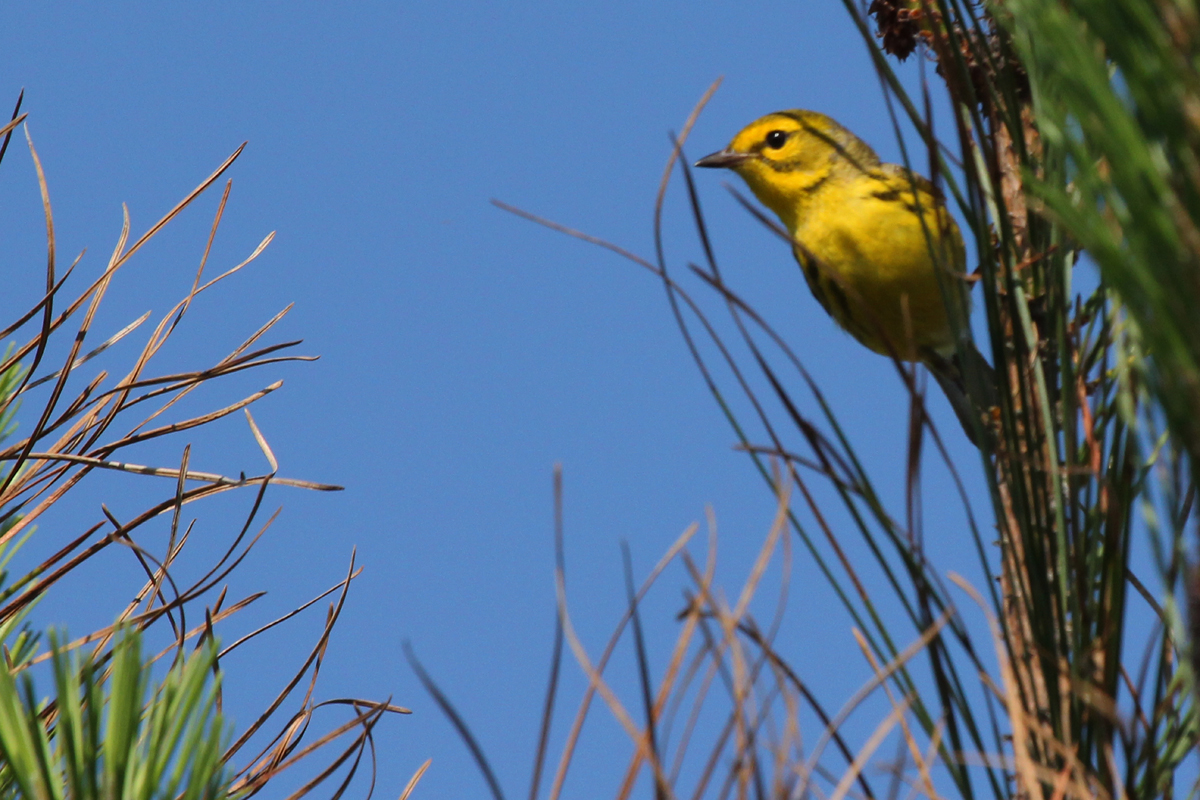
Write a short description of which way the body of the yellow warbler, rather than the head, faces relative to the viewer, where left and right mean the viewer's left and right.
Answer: facing the viewer and to the left of the viewer
